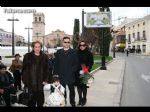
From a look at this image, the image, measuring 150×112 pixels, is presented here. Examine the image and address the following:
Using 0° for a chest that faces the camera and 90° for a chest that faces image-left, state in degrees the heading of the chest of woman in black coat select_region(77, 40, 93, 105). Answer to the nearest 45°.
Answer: approximately 0°

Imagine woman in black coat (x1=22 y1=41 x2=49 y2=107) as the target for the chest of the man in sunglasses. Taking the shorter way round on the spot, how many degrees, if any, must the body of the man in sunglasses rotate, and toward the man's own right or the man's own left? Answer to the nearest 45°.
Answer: approximately 45° to the man's own right

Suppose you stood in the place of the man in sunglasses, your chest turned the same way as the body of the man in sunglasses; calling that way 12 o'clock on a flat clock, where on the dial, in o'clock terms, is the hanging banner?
The hanging banner is roughly at 6 o'clock from the man in sunglasses.

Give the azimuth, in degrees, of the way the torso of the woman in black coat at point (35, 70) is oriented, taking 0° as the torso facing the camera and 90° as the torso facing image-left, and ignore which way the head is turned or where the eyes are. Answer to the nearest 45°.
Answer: approximately 0°

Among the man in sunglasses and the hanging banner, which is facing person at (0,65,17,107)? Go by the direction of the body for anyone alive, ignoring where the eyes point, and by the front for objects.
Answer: the hanging banner

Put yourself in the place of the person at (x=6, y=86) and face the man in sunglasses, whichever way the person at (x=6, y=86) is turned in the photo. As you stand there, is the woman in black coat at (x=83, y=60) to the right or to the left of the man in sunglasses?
left

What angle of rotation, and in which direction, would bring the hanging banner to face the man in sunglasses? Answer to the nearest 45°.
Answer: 0° — it already faces them

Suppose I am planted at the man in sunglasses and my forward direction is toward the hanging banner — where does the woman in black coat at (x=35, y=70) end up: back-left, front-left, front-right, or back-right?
back-left
